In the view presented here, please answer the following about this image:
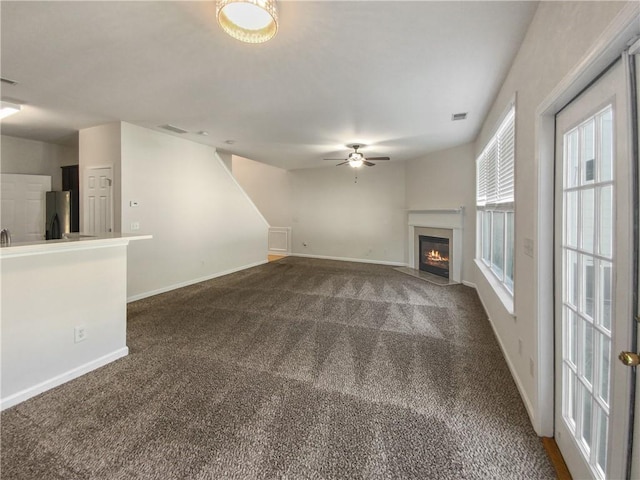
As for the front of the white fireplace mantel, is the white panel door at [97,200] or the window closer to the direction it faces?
the white panel door

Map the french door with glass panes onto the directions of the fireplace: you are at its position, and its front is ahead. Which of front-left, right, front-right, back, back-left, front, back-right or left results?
front-left

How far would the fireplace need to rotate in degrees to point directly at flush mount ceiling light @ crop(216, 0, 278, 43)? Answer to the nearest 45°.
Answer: approximately 45° to its left

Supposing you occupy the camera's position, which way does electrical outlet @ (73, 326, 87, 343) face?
facing the viewer and to the right of the viewer

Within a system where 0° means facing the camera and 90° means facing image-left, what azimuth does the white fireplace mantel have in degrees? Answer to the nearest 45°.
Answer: approximately 45°

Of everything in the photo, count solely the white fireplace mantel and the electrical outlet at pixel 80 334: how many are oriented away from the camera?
0

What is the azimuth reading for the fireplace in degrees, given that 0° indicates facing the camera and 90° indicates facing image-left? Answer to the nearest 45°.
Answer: approximately 45°

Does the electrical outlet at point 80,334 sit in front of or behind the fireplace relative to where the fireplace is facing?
in front

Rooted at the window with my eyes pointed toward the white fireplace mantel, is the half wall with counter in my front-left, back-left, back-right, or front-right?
back-left

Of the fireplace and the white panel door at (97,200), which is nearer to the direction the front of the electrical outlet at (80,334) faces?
the fireplace
